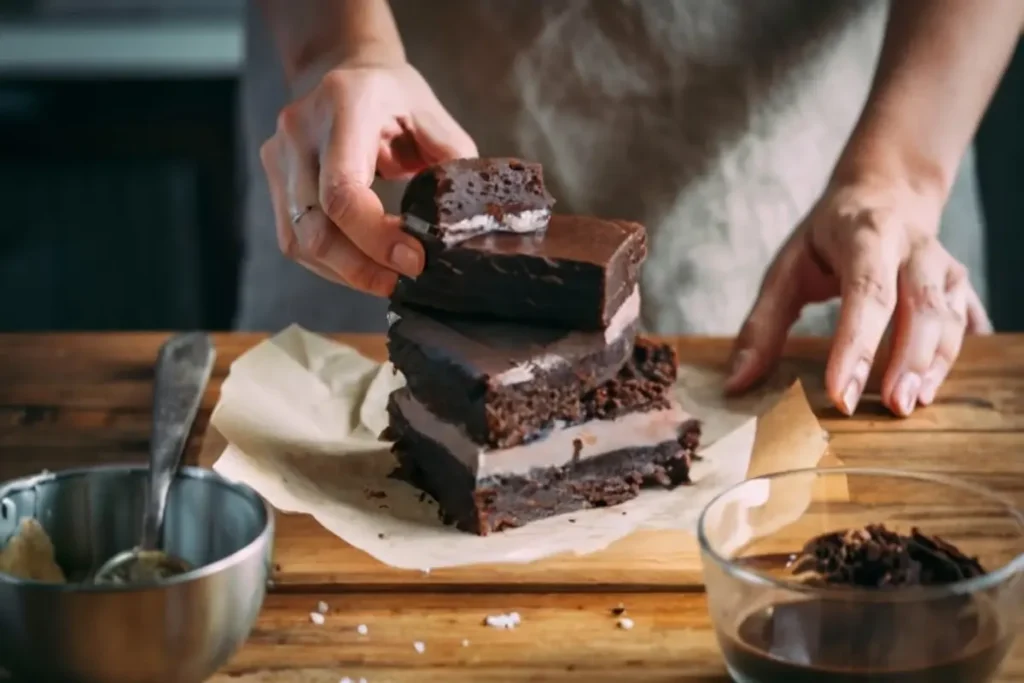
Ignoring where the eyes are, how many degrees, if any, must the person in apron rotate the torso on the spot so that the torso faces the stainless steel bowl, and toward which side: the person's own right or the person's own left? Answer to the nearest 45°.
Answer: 0° — they already face it

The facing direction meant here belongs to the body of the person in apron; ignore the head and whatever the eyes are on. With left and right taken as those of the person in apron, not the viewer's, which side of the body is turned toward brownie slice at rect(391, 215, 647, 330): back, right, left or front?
front

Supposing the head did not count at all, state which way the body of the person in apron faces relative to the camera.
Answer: toward the camera

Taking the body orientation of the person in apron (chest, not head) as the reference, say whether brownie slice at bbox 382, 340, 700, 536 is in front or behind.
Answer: in front

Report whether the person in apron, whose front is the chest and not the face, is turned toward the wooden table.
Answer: yes

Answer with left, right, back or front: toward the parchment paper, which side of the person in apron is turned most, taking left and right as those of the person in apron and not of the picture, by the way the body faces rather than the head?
front

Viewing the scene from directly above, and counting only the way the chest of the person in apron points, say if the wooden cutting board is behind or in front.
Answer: in front

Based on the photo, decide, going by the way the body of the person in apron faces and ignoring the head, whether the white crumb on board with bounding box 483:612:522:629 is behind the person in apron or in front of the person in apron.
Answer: in front
